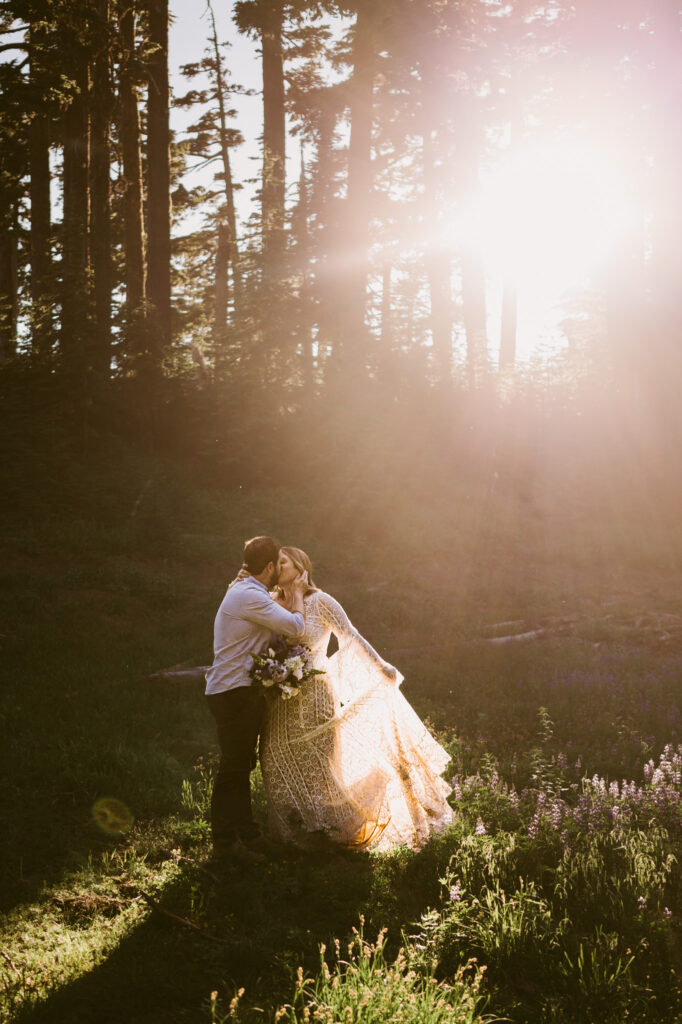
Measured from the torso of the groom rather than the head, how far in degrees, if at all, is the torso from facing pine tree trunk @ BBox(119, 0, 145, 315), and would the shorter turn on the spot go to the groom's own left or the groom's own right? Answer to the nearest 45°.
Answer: approximately 90° to the groom's own left

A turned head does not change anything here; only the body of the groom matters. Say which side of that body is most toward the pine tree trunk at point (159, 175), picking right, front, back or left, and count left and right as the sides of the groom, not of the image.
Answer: left

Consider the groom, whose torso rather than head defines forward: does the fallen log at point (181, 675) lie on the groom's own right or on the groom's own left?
on the groom's own left

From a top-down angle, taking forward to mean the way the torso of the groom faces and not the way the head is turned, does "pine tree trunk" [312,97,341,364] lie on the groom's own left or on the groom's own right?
on the groom's own left

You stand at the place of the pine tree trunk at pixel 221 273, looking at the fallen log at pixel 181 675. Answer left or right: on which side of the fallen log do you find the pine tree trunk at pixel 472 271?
left

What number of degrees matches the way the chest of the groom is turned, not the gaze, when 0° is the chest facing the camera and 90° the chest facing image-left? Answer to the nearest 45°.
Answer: approximately 270°

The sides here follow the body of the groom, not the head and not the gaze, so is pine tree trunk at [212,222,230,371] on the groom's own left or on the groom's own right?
on the groom's own left

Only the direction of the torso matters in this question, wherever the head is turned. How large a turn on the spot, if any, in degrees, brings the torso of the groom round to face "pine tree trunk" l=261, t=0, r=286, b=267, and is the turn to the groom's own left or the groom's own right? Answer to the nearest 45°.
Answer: approximately 90° to the groom's own left

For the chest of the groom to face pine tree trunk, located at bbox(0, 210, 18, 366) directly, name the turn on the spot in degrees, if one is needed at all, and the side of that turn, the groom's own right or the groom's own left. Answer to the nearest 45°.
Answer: approximately 90° to the groom's own left
